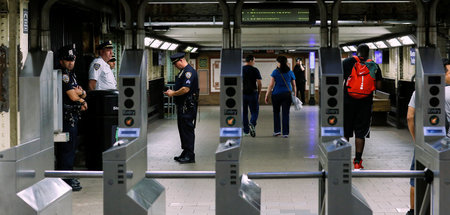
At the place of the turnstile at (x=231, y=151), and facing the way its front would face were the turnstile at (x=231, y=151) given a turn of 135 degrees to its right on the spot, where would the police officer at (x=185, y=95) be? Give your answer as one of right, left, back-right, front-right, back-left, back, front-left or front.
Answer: front-right

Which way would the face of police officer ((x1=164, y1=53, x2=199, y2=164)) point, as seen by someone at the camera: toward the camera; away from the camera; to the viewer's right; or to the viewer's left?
to the viewer's left

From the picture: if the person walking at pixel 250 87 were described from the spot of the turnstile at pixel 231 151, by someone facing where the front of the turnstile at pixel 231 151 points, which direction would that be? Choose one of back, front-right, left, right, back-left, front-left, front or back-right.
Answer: back

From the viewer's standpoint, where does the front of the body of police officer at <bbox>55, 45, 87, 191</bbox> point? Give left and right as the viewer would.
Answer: facing the viewer and to the right of the viewer

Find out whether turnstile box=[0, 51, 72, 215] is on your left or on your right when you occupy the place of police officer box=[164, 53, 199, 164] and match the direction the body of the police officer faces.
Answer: on your left

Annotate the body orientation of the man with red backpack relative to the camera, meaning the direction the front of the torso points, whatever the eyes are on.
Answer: away from the camera

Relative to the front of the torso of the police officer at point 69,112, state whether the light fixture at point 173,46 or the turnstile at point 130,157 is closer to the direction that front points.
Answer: the turnstile

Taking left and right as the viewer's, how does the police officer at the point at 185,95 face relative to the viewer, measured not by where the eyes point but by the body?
facing to the left of the viewer

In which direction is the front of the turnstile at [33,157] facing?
toward the camera

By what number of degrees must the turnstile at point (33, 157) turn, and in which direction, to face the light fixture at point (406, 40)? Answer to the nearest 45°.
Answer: approximately 135° to its left

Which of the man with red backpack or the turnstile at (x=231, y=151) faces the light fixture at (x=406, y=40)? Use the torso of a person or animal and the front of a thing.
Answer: the man with red backpack
